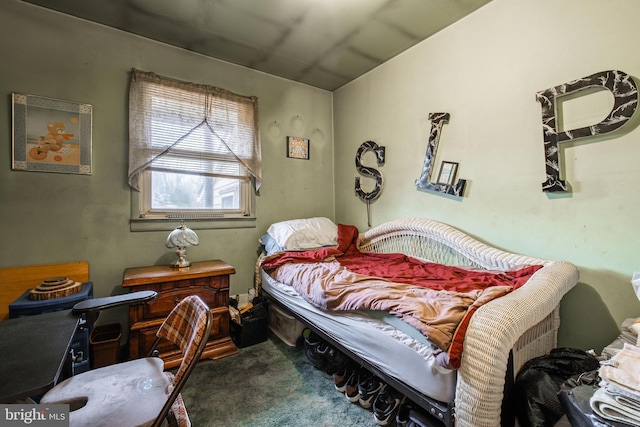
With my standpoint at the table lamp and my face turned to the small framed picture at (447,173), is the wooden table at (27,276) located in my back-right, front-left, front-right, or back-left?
back-right

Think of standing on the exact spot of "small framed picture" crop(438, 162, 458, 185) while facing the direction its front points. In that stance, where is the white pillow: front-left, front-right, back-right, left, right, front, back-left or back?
front-right

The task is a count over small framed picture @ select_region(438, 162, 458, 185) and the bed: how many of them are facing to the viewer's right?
0

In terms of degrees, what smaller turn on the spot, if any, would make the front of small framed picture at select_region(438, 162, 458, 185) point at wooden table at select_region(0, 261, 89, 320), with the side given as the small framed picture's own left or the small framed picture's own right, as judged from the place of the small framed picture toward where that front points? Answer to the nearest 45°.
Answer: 0° — it already faces it

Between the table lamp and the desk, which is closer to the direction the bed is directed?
the desk

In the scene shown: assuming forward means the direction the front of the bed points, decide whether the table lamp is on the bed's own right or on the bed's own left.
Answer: on the bed's own right

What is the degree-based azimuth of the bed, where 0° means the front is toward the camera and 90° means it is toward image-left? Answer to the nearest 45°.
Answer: approximately 315°

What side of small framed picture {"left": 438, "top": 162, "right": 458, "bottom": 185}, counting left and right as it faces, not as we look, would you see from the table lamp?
front

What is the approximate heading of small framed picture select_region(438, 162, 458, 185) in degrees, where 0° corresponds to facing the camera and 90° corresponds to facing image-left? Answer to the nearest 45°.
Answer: approximately 45°

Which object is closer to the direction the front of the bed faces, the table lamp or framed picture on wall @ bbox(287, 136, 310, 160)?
the table lamp
